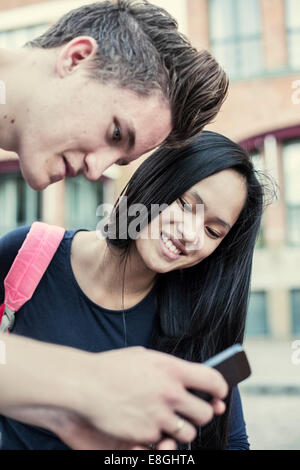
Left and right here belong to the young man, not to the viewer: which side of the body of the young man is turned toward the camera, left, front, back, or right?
right

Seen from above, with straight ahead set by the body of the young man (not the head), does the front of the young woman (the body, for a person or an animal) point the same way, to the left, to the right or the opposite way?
to the right

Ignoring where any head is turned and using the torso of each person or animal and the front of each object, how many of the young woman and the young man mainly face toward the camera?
1

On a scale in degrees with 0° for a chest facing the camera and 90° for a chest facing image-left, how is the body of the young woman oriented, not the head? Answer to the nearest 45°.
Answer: approximately 0°
